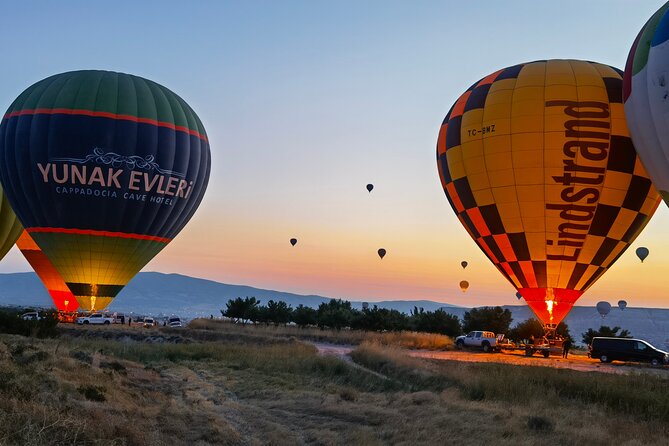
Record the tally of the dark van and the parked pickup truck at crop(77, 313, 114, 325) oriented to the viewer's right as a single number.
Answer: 1

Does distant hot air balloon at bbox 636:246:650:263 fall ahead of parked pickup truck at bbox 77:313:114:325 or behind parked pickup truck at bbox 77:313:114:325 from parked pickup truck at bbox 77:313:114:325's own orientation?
behind

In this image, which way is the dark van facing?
to the viewer's right

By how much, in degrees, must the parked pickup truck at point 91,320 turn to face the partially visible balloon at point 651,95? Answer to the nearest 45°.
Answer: approximately 135° to its left

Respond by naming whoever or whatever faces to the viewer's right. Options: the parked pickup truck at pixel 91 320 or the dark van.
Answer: the dark van

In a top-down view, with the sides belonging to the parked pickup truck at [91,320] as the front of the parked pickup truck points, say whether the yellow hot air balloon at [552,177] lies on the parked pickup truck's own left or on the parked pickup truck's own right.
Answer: on the parked pickup truck's own left

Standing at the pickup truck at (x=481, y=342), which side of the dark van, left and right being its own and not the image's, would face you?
back

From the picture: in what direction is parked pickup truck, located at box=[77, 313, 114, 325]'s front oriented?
to the viewer's left

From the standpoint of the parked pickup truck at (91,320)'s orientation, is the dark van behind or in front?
behind

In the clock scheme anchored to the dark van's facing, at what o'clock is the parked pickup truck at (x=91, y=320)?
The parked pickup truck is roughly at 6 o'clock from the dark van.
